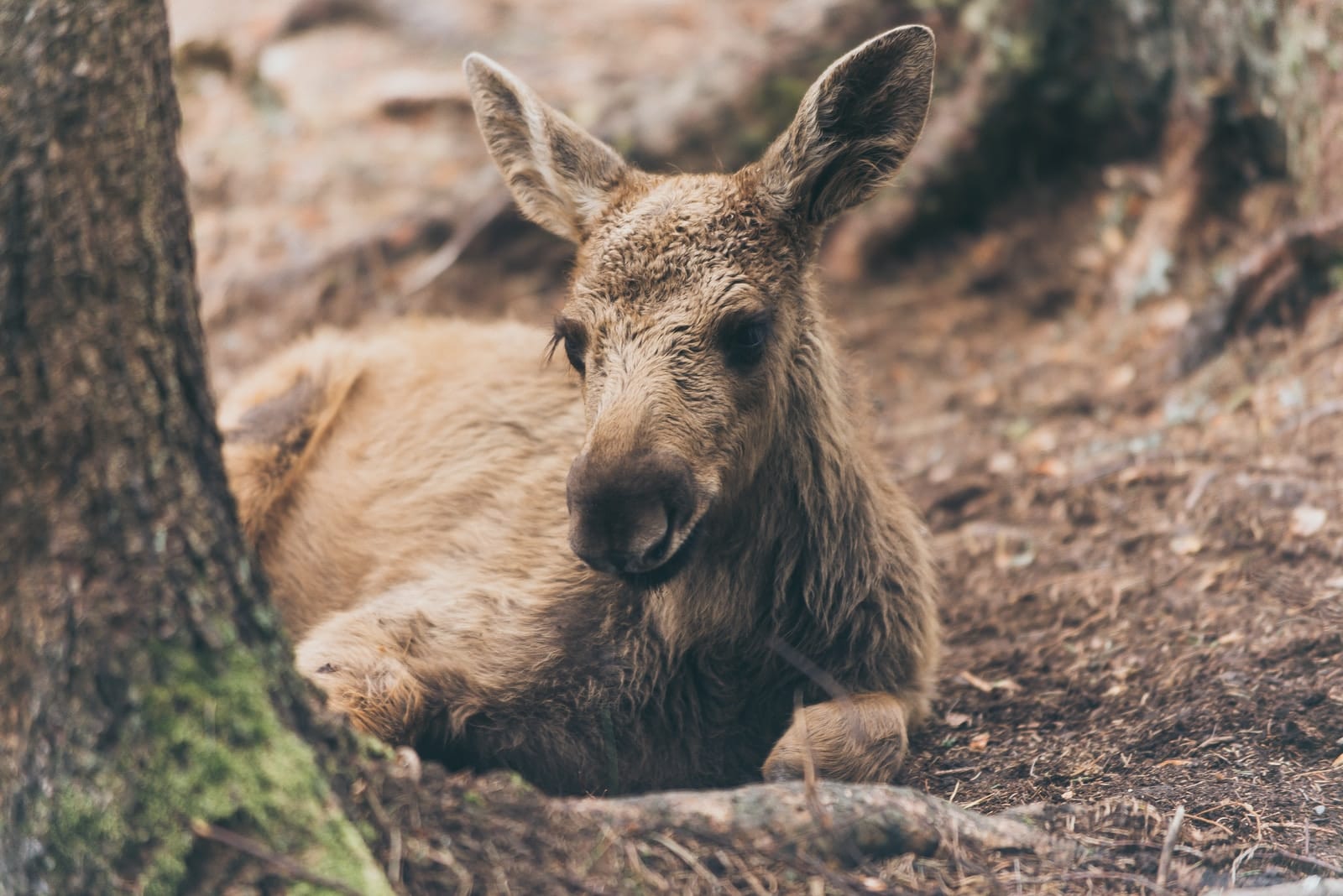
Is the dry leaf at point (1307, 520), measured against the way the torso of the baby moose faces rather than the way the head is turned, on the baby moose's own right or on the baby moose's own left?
on the baby moose's own left

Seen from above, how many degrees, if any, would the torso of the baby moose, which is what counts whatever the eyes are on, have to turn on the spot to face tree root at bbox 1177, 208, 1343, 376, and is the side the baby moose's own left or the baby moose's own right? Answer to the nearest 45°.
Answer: approximately 90° to the baby moose's own left

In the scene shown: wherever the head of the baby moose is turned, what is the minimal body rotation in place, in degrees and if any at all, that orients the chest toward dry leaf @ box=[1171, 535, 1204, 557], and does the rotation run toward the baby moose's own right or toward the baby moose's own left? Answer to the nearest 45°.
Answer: approximately 90° to the baby moose's own left

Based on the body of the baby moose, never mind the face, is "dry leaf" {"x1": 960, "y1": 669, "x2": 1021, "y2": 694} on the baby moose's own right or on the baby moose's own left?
on the baby moose's own left

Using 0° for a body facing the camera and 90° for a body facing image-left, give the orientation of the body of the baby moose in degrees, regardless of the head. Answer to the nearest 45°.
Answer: approximately 315°

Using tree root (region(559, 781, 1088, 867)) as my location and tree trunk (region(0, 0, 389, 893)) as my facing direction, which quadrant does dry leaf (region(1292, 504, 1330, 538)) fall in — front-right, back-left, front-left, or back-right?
back-right

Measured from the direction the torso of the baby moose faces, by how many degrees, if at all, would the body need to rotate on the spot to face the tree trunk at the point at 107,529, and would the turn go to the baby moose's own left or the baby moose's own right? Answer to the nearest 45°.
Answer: approximately 90° to the baby moose's own right
